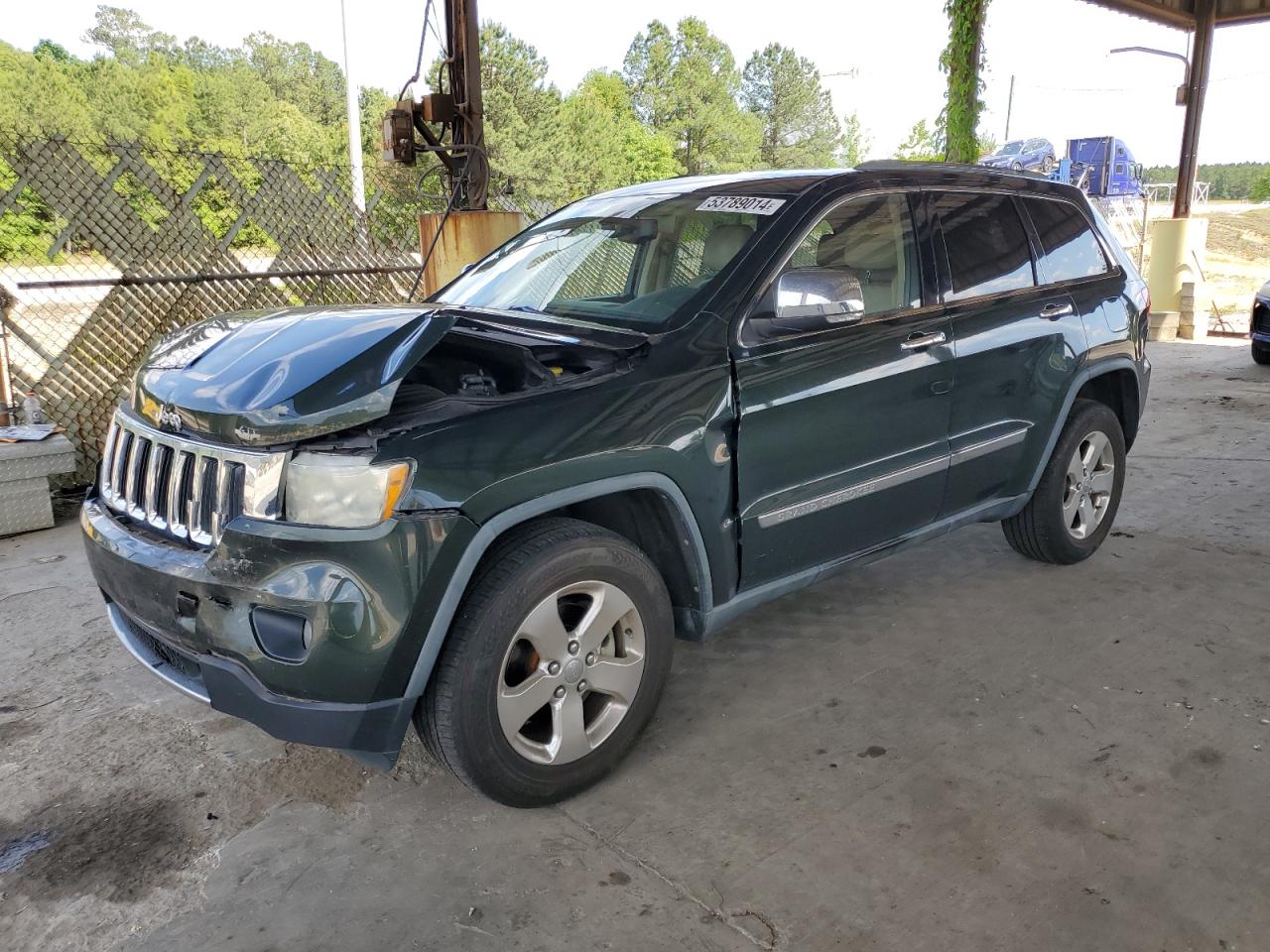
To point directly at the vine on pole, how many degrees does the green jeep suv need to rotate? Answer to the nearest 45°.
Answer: approximately 180°

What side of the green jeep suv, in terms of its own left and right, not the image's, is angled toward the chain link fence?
right

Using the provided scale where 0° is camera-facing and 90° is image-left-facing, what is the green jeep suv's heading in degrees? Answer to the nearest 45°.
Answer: approximately 45°

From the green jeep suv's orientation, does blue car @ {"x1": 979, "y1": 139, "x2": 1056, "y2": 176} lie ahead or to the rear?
to the rear

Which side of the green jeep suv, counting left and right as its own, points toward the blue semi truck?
back

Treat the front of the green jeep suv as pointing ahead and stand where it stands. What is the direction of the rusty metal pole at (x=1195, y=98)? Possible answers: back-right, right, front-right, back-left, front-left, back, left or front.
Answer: back

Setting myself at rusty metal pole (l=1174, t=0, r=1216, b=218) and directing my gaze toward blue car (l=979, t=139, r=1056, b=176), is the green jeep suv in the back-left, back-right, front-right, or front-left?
back-left

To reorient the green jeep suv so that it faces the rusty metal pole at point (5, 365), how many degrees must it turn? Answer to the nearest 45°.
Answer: approximately 90° to its right

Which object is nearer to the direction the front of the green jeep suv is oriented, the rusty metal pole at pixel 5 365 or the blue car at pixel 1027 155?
the rusty metal pole
